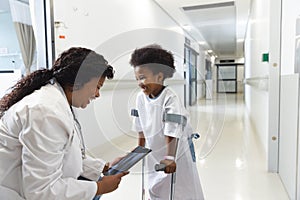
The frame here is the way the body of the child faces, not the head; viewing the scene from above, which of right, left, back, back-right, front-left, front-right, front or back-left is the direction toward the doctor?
front

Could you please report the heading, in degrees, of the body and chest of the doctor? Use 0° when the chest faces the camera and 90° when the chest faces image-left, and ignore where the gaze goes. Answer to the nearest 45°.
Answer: approximately 270°

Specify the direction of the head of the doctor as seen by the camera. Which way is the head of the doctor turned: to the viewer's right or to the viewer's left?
to the viewer's right

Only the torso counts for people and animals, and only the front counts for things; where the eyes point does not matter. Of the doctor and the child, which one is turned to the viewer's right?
the doctor

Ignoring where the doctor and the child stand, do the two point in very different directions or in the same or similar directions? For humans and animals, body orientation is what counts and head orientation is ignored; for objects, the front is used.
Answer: very different directions

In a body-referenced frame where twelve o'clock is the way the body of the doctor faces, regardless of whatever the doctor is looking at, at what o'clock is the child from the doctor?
The child is roughly at 11 o'clock from the doctor.

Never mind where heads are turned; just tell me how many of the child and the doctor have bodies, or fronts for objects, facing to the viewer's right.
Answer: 1

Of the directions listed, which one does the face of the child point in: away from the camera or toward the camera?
toward the camera

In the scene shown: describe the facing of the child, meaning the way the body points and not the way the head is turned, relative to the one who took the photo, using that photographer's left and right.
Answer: facing the viewer and to the left of the viewer
